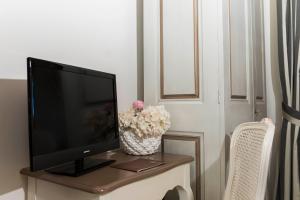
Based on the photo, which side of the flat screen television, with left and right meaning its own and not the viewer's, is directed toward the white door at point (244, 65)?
left

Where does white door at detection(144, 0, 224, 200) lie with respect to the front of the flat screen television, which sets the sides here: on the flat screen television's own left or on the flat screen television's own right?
on the flat screen television's own left

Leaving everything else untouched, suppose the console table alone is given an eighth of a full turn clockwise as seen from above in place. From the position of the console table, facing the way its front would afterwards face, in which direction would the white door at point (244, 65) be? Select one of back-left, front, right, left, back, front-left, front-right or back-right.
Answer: back-left

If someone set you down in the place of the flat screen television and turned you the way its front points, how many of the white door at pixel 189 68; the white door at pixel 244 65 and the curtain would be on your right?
0

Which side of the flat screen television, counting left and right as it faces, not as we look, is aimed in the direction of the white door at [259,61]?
left

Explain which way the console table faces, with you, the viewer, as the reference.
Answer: facing the viewer and to the right of the viewer

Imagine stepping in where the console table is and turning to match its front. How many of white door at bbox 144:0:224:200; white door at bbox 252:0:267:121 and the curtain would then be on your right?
0

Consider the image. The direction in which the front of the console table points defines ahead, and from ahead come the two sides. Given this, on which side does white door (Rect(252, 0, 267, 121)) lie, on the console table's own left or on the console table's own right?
on the console table's own left
